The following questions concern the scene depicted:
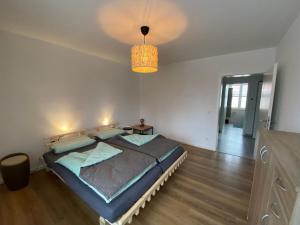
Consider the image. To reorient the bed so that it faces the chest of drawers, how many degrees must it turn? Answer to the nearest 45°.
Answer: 0° — it already faces it

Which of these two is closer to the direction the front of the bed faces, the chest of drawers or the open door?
the chest of drawers

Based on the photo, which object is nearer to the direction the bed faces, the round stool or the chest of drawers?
the chest of drawers

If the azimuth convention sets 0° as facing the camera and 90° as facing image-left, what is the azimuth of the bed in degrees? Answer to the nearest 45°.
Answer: approximately 315°

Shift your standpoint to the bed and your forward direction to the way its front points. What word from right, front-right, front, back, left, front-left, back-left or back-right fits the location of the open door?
front-left

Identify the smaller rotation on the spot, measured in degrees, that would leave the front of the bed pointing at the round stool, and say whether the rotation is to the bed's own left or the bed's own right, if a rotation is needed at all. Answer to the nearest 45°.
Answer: approximately 180°
